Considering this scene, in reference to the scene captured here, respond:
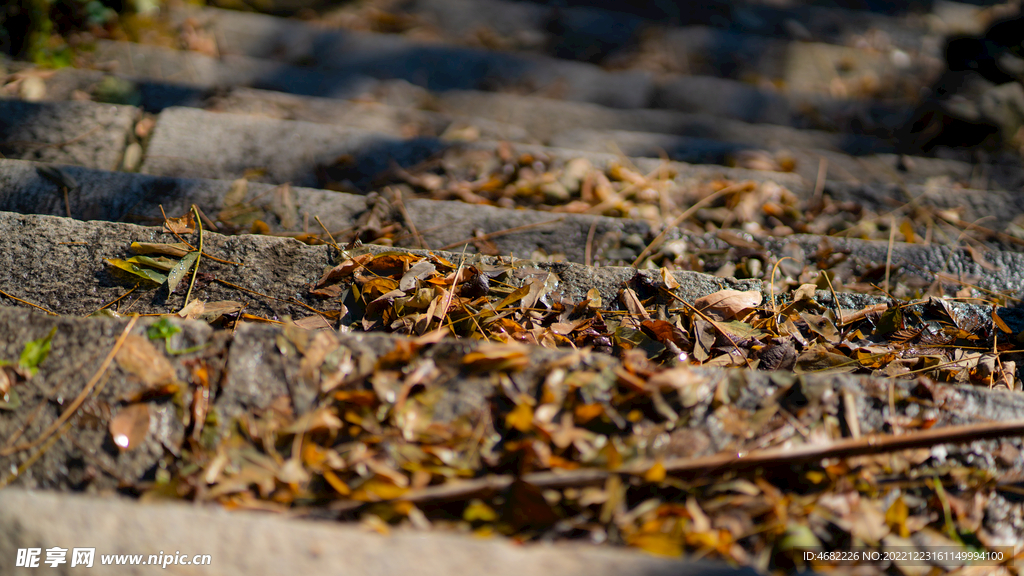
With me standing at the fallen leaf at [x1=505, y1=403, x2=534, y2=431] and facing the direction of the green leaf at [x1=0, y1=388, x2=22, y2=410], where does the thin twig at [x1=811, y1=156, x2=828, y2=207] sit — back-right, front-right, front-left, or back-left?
back-right

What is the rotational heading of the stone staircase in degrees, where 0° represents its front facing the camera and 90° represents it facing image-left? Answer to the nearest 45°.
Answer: approximately 0°
